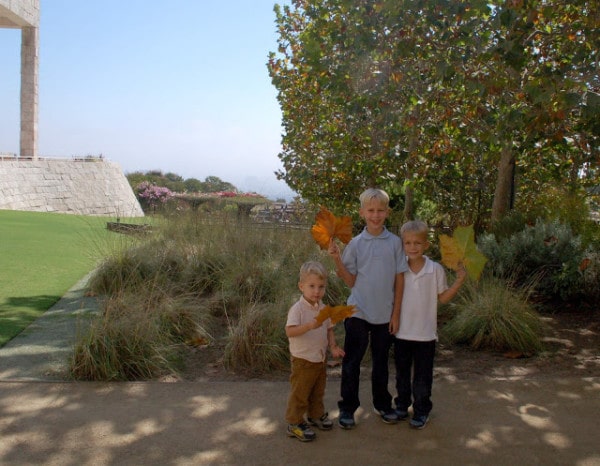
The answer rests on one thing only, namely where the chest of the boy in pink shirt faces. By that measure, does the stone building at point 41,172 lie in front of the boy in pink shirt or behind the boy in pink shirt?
behind

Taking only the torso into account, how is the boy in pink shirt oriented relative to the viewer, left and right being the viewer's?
facing the viewer and to the right of the viewer

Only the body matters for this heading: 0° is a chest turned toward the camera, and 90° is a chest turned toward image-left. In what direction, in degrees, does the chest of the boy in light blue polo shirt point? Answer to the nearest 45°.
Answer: approximately 0°

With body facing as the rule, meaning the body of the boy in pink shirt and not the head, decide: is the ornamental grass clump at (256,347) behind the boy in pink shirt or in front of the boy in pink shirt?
behind

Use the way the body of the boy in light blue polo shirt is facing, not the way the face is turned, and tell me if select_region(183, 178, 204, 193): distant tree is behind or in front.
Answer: behind

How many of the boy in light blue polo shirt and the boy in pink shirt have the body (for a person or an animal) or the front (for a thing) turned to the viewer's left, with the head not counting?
0

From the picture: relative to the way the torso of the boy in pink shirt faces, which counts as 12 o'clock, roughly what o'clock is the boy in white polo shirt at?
The boy in white polo shirt is roughly at 10 o'clock from the boy in pink shirt.

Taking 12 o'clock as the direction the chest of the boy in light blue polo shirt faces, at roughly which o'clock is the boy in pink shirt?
The boy in pink shirt is roughly at 2 o'clock from the boy in light blue polo shirt.
